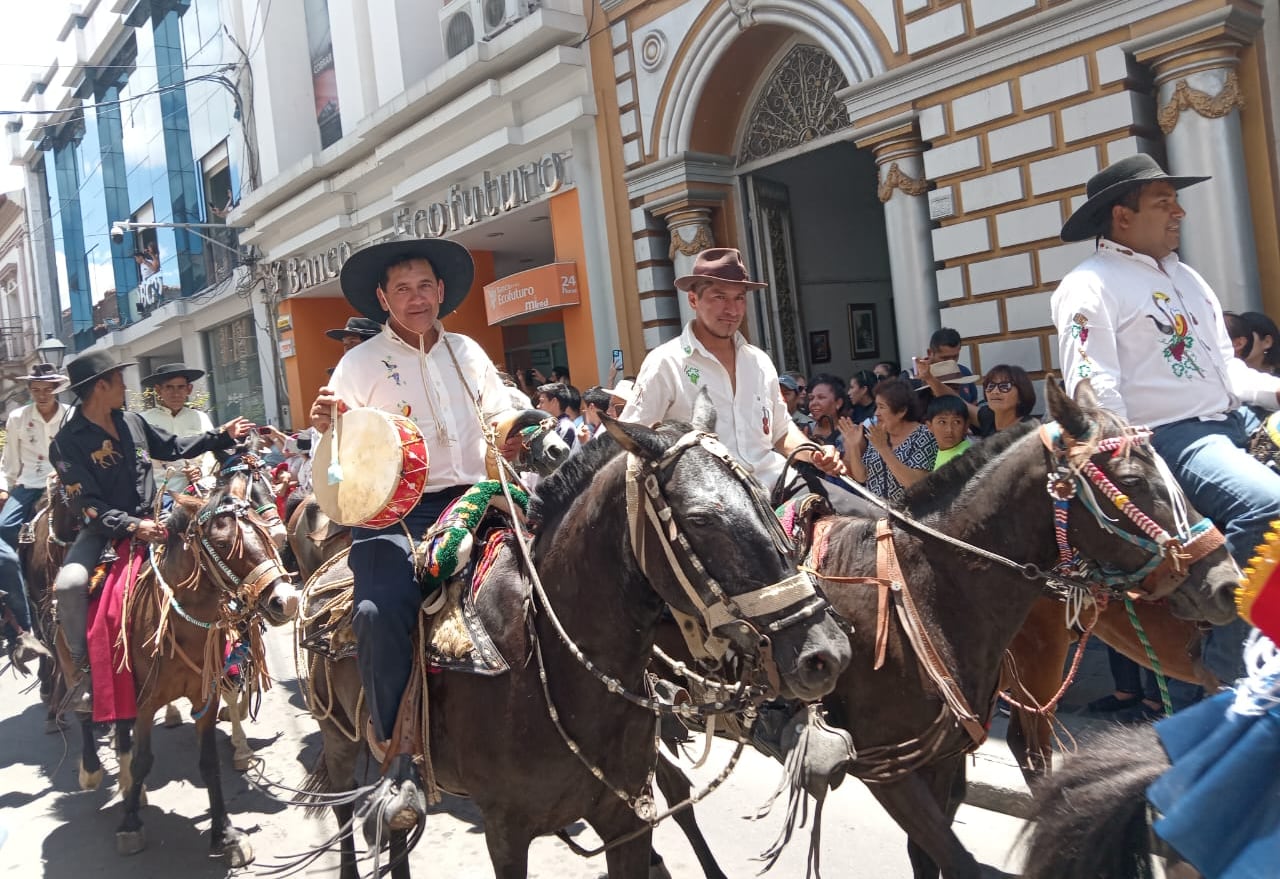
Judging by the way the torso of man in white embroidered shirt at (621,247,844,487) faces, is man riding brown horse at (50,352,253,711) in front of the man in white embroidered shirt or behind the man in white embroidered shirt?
behind

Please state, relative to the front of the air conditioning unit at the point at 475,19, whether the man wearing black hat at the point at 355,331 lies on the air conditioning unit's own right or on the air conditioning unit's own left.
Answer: on the air conditioning unit's own right

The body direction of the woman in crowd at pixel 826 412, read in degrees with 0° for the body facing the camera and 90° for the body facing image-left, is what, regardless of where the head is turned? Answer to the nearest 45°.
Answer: approximately 45°

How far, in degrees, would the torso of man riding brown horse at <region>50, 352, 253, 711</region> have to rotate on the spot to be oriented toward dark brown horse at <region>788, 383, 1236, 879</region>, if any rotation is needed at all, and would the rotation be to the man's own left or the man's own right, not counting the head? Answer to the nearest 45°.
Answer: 0° — they already face it

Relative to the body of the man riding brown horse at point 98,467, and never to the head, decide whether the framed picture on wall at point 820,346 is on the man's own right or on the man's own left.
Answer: on the man's own left

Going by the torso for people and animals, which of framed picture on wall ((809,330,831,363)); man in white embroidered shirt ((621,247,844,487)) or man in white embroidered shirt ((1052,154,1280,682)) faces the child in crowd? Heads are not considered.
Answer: the framed picture on wall

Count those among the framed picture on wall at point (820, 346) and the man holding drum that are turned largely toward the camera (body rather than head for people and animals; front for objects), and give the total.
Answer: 2

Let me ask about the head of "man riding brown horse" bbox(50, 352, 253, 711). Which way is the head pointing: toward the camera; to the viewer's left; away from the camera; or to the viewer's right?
to the viewer's right
